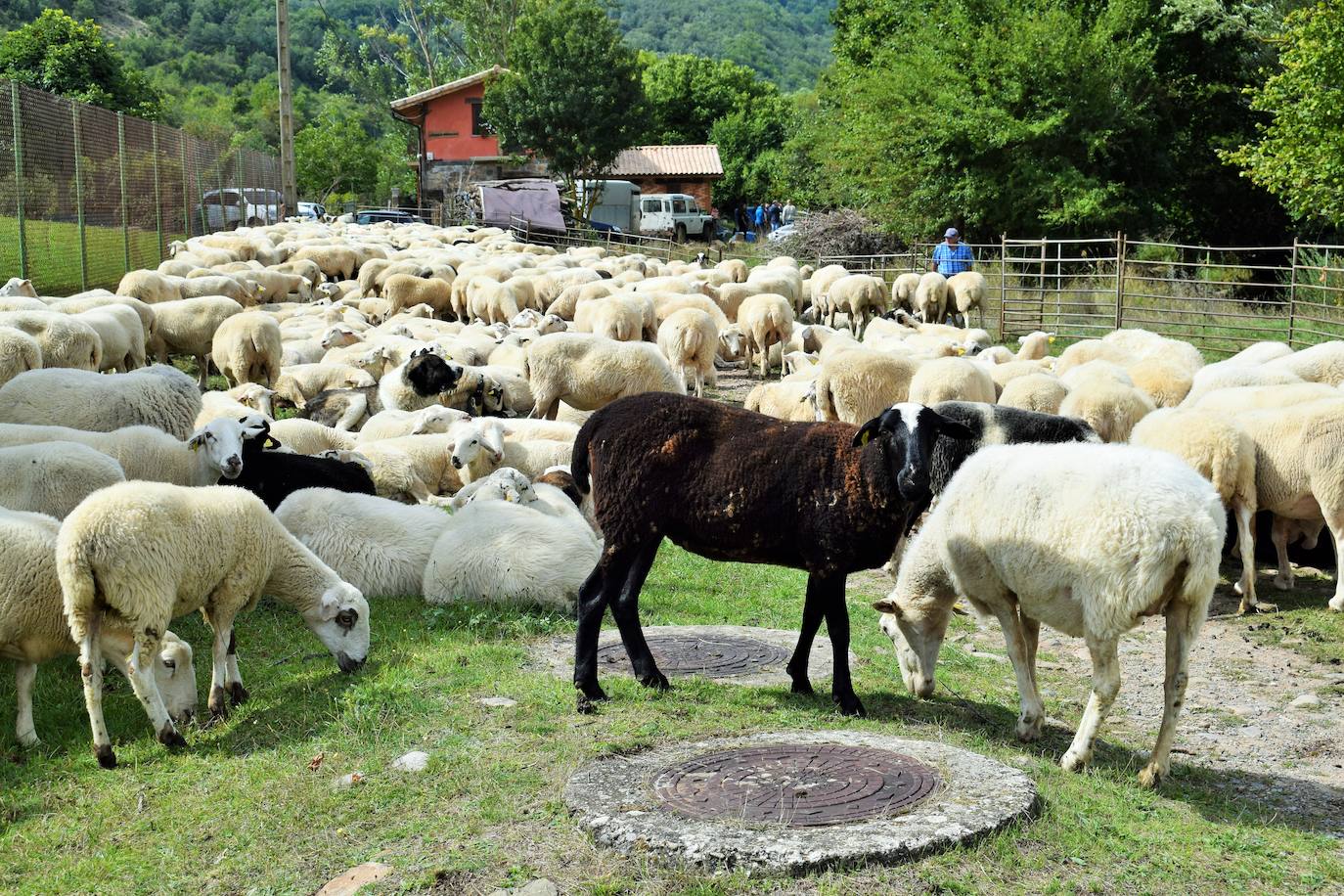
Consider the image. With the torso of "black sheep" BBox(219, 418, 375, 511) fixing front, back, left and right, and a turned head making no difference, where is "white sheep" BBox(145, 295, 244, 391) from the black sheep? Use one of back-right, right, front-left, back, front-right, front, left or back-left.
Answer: right

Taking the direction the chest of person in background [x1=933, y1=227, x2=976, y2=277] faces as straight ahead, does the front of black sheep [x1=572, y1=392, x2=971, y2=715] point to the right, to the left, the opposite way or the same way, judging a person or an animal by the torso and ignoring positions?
to the left

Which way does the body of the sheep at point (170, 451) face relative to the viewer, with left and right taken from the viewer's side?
facing to the right of the viewer

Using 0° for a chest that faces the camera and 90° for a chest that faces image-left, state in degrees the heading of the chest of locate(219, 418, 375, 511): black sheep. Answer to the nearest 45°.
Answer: approximately 90°

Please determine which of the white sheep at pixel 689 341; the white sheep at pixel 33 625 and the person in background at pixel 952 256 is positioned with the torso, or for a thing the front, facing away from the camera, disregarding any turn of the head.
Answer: the white sheep at pixel 689 341

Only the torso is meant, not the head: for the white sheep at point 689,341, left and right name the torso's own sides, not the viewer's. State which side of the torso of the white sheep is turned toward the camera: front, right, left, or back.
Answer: back

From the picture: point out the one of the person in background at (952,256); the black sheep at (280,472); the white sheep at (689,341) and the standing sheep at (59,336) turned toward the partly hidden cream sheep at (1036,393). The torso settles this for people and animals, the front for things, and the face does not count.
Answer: the person in background

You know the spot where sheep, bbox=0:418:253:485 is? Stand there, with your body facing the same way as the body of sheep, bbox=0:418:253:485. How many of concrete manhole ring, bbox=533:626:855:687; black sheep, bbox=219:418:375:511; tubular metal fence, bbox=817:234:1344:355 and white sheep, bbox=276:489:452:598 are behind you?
0

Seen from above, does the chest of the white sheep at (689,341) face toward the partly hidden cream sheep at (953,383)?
no

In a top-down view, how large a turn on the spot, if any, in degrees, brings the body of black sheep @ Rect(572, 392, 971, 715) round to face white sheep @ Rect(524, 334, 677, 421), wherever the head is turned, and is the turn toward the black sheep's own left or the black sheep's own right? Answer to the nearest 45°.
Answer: approximately 90° to the black sheep's own left

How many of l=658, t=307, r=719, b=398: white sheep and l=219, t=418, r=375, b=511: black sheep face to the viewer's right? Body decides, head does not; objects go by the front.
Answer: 0

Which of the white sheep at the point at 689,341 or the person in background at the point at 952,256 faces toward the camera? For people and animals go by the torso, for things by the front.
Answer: the person in background

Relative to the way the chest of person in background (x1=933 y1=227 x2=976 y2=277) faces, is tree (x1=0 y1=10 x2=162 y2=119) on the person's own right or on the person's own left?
on the person's own right

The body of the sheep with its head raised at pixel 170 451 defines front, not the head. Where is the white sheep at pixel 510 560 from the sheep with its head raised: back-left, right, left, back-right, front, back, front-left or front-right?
front-right
